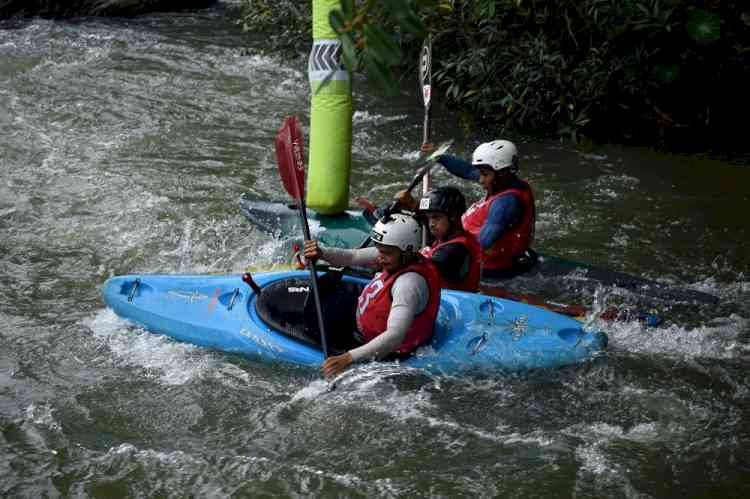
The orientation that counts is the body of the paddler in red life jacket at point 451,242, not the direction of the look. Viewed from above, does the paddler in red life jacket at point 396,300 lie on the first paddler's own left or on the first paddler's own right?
on the first paddler's own left

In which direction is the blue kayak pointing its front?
to the viewer's left

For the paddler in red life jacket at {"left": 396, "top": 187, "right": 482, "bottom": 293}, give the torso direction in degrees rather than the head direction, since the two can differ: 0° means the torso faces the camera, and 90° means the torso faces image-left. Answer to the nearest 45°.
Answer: approximately 90°

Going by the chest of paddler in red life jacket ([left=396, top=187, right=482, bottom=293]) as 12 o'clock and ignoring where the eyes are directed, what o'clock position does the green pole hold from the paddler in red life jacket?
The green pole is roughly at 2 o'clock from the paddler in red life jacket.

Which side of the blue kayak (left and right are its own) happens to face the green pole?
right

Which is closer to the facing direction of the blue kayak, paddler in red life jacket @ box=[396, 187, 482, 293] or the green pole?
the green pole
